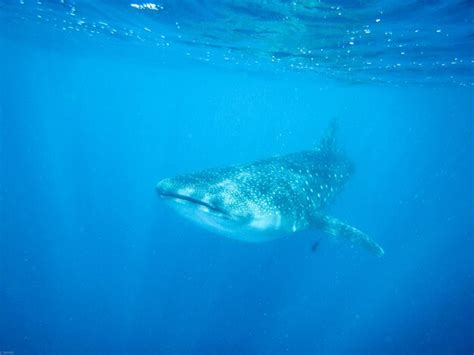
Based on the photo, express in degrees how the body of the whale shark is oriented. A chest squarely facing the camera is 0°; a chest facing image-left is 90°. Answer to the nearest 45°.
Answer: approximately 45°
